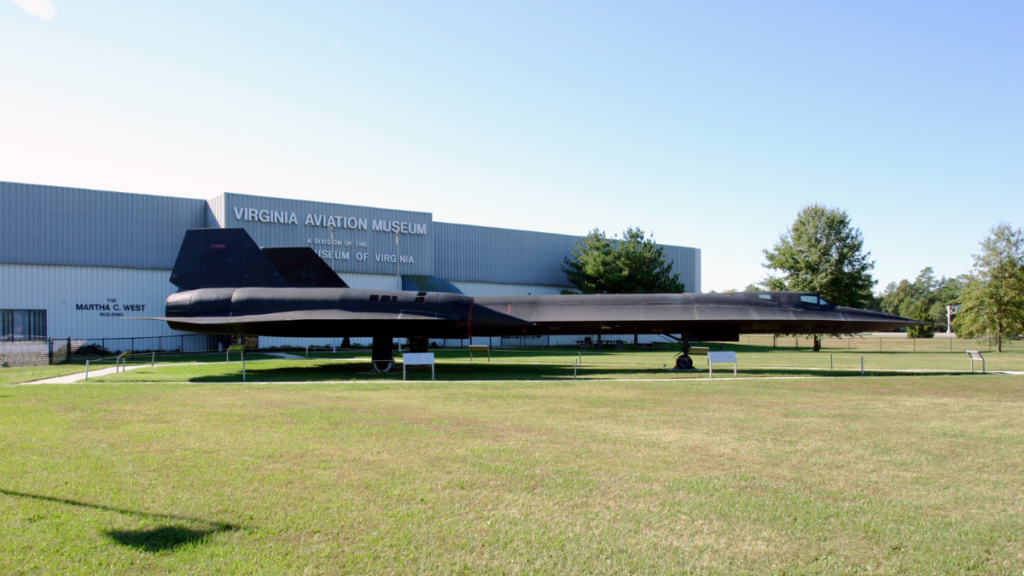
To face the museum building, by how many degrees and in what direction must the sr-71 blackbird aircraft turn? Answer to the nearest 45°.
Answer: approximately 135° to its left

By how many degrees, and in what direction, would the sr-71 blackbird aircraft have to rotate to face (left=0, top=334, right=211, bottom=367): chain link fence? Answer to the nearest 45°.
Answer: approximately 135° to its left

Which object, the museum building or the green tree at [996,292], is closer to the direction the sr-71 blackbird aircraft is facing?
the green tree

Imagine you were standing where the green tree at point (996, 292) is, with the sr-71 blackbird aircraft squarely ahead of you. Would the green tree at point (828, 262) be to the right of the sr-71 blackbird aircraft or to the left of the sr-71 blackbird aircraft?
right

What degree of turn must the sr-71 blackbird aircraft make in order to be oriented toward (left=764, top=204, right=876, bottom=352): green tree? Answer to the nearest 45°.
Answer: approximately 45° to its left

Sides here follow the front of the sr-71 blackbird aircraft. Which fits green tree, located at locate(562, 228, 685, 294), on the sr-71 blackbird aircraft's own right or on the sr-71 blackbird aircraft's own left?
on the sr-71 blackbird aircraft's own left

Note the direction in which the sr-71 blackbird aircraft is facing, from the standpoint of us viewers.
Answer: facing to the right of the viewer

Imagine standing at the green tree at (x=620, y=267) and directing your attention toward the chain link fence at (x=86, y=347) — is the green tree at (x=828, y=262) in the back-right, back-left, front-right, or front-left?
back-left

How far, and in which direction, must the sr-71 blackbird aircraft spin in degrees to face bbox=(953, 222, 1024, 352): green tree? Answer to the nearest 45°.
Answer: approximately 45° to its left
